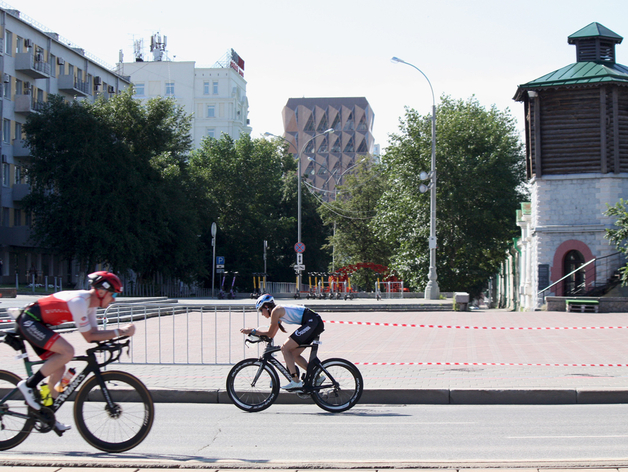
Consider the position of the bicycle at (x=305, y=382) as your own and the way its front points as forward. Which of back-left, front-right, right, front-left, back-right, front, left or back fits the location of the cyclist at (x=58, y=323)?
front-left

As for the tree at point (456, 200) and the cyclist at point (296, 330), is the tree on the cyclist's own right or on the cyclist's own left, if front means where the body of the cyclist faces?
on the cyclist's own right

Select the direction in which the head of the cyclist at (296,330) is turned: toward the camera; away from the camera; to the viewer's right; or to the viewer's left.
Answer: to the viewer's left

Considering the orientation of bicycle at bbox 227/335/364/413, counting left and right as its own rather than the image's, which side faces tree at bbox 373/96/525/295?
right

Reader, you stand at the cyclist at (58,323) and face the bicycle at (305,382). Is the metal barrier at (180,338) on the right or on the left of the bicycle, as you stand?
left

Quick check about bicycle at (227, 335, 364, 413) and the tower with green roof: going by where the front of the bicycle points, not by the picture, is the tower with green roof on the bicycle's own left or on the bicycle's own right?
on the bicycle's own right

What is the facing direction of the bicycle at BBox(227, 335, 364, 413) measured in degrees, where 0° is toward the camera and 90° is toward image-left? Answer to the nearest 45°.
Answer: approximately 90°

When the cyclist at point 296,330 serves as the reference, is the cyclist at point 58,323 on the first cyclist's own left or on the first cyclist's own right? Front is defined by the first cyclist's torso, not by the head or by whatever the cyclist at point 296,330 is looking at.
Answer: on the first cyclist's own left

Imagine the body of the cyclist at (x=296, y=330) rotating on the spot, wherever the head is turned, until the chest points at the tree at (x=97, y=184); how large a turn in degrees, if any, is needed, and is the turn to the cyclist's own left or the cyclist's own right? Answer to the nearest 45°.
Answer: approximately 90° to the cyclist's own right

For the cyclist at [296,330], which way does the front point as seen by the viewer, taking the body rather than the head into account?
to the viewer's left
